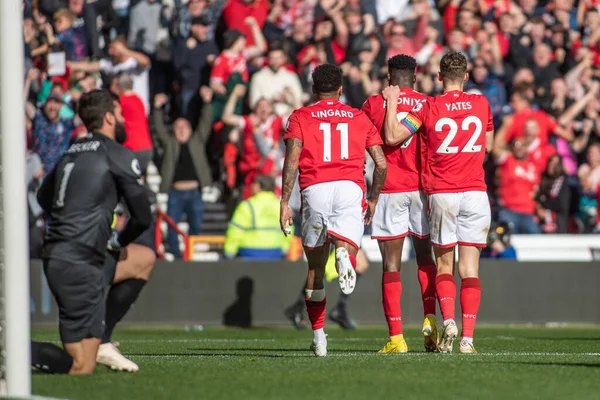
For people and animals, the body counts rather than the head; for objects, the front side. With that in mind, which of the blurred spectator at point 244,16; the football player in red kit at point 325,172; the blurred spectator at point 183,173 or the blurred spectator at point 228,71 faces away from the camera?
the football player in red kit

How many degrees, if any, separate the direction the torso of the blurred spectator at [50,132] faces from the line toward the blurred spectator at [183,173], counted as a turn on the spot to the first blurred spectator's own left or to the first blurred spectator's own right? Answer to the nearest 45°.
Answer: approximately 90° to the first blurred spectator's own left

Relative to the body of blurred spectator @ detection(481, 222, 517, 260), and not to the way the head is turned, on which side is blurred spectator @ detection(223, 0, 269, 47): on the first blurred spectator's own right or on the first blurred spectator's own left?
on the first blurred spectator's own right

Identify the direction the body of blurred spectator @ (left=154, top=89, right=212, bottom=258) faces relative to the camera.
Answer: toward the camera

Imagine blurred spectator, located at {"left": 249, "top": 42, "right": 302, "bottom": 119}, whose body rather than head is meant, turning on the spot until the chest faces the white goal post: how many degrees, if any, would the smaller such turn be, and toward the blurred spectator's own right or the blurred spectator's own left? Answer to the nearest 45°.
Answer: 0° — they already face it

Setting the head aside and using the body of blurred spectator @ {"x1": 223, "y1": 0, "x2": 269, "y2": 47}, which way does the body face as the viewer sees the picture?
toward the camera

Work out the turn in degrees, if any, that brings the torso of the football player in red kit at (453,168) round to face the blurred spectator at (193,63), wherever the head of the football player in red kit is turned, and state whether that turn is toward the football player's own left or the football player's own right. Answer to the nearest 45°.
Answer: approximately 45° to the football player's own left

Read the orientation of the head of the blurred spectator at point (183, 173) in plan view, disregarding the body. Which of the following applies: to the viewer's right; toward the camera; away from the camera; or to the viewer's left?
toward the camera

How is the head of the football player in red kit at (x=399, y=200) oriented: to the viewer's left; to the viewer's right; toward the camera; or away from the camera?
away from the camera

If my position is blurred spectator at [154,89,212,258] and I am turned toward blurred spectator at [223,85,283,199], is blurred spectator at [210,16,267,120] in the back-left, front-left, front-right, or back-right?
front-left

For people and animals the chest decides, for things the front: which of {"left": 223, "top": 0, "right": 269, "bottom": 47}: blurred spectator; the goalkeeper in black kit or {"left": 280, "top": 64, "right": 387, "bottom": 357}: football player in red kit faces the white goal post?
the blurred spectator

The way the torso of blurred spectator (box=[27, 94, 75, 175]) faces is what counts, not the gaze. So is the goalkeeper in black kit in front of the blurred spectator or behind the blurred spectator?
in front

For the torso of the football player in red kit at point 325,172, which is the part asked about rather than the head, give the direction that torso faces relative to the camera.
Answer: away from the camera

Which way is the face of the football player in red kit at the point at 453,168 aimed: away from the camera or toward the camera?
away from the camera

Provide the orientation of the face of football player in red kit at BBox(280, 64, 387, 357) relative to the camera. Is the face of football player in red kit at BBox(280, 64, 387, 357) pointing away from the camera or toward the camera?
away from the camera

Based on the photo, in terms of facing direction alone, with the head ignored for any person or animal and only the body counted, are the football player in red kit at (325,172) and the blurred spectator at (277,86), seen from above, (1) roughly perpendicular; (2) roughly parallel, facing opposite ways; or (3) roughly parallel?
roughly parallel, facing opposite ways

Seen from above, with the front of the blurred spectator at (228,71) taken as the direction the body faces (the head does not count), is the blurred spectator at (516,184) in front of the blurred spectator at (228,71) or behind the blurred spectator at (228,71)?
in front

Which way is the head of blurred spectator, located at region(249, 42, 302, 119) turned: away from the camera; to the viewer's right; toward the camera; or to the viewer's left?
toward the camera

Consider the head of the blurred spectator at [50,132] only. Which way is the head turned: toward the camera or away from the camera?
toward the camera
